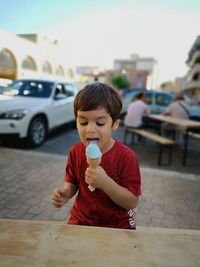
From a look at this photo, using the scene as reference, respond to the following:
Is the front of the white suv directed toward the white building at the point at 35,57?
no

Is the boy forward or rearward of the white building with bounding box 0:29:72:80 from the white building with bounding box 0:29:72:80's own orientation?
forward

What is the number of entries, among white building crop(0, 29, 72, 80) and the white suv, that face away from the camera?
0

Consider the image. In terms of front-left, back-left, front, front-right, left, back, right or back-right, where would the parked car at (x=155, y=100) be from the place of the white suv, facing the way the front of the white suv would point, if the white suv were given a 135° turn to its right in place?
front-right

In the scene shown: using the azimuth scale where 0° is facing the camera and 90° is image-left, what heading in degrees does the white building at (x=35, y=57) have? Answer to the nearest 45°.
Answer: approximately 315°

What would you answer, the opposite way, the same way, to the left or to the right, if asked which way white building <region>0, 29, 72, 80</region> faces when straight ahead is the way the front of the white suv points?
to the left

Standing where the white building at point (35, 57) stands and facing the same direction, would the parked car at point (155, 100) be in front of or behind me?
in front

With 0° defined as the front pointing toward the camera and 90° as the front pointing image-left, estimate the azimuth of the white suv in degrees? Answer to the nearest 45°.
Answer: approximately 45°
